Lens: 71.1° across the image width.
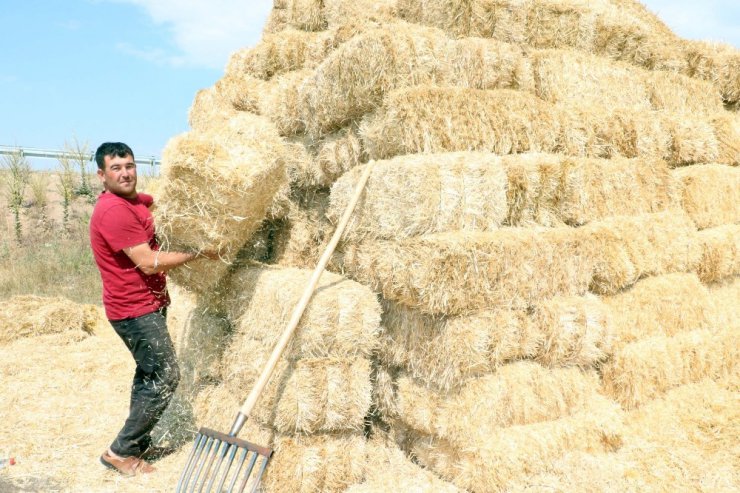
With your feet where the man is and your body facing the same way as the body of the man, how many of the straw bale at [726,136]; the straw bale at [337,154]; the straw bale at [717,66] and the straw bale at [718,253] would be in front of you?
4

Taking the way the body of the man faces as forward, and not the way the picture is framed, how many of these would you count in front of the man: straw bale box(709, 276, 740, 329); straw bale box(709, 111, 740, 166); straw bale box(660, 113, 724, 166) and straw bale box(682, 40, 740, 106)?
4

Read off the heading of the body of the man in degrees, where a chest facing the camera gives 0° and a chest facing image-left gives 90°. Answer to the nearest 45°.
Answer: approximately 270°

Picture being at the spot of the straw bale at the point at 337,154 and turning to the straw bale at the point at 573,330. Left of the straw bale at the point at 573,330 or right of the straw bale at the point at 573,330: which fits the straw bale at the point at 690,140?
left
